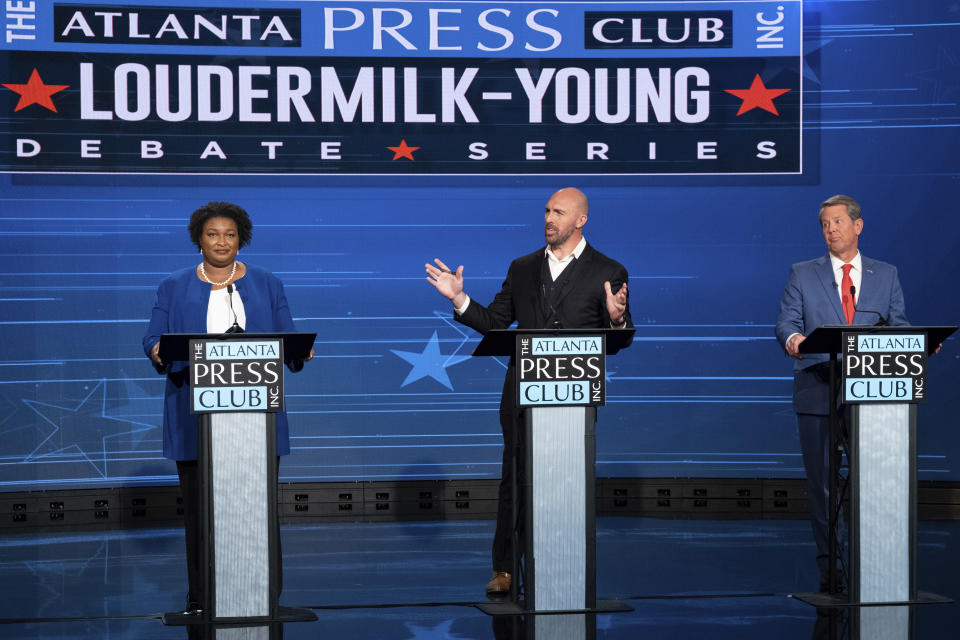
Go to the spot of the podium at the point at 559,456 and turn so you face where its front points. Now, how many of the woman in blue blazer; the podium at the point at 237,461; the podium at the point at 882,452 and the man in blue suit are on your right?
2

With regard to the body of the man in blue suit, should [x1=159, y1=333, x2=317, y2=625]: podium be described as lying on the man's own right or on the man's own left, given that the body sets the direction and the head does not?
on the man's own right

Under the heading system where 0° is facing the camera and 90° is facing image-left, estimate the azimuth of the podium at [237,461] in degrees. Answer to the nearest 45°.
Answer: approximately 0°
